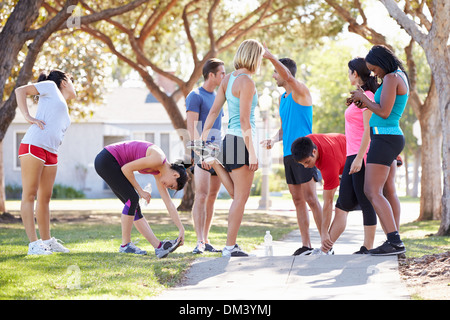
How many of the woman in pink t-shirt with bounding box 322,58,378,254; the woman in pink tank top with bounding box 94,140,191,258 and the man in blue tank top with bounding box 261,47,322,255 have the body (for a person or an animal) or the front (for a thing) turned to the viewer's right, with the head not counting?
1

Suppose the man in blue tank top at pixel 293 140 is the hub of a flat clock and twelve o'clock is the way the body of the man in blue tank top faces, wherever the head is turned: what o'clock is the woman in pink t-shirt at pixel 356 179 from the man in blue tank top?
The woman in pink t-shirt is roughly at 7 o'clock from the man in blue tank top.

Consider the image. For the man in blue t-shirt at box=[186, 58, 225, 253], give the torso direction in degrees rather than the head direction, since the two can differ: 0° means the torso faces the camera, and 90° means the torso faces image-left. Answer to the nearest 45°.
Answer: approximately 315°

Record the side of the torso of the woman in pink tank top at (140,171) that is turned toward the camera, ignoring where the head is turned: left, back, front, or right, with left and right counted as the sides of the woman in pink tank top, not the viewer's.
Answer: right

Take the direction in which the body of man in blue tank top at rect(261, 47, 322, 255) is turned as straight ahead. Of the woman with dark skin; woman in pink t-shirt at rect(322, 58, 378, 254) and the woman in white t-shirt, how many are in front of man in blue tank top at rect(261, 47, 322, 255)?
1

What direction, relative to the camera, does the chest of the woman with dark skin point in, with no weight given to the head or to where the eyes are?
to the viewer's left

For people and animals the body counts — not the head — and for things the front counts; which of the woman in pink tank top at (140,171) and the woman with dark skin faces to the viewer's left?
the woman with dark skin

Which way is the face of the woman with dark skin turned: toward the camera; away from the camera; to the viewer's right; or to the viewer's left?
to the viewer's left

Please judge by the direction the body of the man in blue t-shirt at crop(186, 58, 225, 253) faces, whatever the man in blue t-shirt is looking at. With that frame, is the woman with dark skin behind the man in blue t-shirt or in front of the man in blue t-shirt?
in front

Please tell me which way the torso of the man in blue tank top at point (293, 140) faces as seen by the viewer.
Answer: to the viewer's left

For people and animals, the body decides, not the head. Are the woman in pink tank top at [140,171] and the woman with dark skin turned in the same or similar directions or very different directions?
very different directions

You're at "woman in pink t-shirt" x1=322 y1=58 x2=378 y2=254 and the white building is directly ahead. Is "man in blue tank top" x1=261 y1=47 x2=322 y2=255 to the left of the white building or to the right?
left

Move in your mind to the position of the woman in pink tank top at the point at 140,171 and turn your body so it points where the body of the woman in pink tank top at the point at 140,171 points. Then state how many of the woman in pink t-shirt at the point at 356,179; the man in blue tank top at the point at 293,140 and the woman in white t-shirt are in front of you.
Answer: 2

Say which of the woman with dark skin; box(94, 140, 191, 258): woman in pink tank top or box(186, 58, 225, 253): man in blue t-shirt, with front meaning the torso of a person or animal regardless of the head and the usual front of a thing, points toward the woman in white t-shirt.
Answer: the woman with dark skin

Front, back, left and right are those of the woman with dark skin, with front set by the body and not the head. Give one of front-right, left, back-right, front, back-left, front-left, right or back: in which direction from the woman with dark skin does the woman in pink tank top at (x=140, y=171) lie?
front

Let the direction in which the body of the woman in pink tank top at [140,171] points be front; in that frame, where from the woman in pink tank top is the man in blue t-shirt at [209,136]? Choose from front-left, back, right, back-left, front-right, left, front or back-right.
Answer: front-left
